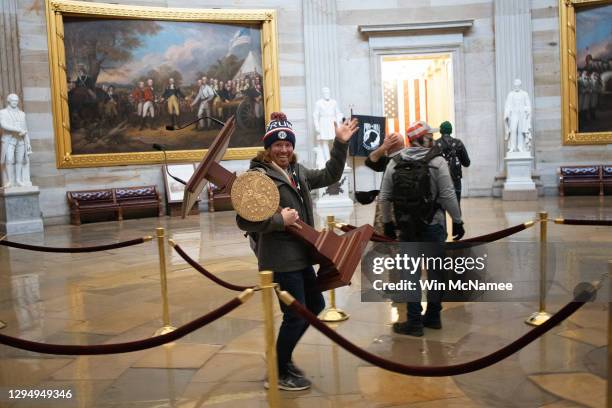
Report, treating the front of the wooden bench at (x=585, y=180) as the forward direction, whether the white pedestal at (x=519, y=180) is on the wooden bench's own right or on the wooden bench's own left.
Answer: on the wooden bench's own right

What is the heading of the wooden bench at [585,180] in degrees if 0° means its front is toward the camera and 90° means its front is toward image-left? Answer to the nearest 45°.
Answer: approximately 0°

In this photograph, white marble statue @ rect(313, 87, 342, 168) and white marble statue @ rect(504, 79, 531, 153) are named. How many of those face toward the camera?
2

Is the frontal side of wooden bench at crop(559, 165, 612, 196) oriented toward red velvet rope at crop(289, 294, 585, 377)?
yes
